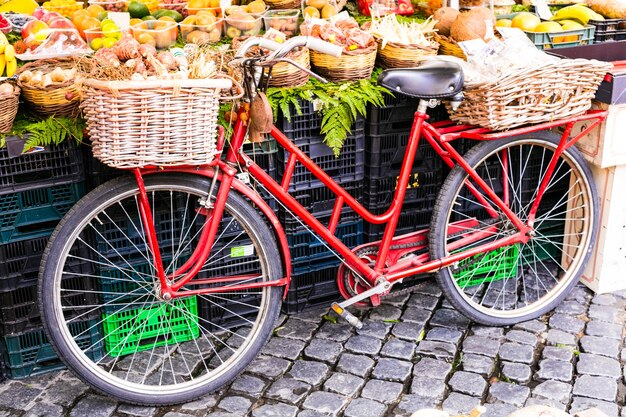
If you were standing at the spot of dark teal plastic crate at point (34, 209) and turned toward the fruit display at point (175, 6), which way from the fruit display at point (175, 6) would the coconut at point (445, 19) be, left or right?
right

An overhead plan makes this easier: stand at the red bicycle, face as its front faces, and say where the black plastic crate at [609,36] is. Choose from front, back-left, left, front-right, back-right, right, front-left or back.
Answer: back

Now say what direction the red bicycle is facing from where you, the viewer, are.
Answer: facing the viewer and to the left of the viewer

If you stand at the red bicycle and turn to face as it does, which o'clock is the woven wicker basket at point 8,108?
The woven wicker basket is roughly at 1 o'clock from the red bicycle.

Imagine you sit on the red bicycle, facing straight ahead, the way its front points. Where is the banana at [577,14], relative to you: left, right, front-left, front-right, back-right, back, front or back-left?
back

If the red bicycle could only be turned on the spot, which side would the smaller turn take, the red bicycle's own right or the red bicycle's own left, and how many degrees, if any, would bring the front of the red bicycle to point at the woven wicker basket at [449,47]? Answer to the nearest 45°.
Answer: approximately 180°

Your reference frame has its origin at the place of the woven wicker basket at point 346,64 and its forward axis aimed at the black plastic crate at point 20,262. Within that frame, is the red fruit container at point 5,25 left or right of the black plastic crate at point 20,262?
right

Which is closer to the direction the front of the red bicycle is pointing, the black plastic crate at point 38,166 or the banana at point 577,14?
the black plastic crate

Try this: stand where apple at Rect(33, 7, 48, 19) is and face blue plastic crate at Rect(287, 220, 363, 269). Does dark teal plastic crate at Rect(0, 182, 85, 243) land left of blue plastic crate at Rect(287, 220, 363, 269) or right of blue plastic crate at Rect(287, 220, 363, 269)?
right

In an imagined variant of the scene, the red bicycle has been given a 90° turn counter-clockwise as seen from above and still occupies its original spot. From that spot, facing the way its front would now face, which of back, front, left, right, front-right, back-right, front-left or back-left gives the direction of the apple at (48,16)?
back

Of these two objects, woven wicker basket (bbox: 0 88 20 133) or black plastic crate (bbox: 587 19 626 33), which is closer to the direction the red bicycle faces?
the woven wicker basket

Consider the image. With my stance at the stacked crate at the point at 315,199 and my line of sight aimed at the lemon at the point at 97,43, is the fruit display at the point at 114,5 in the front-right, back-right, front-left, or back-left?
front-right

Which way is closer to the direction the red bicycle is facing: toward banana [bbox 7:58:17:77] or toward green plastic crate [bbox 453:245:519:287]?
the banana

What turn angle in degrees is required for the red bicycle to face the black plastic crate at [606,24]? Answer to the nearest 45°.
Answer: approximately 180°

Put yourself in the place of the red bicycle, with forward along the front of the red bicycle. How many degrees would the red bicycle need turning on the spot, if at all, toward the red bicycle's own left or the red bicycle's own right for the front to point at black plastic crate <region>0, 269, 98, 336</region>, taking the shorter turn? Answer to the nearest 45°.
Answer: approximately 45° to the red bicycle's own right

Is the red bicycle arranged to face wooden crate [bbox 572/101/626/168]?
no
